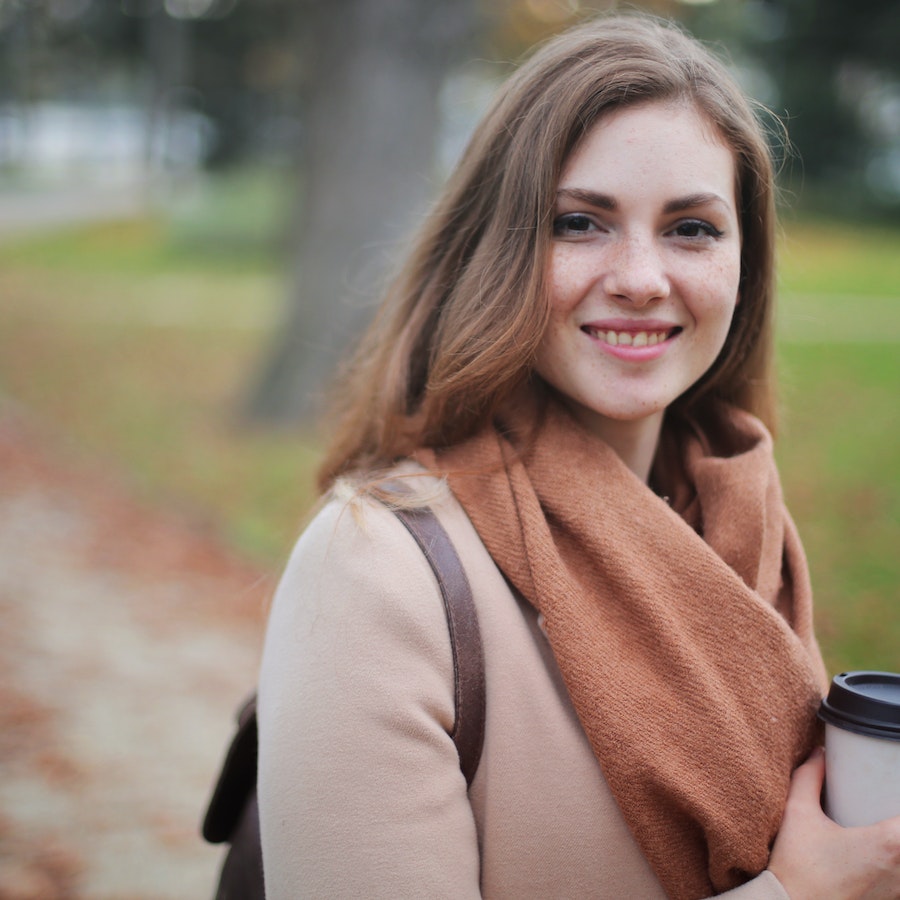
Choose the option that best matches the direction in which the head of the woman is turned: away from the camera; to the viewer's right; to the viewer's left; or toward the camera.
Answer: toward the camera

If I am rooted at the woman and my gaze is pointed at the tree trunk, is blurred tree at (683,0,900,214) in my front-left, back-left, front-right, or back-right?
front-right

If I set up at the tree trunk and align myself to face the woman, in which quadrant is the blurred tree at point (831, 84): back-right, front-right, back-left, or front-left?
back-left

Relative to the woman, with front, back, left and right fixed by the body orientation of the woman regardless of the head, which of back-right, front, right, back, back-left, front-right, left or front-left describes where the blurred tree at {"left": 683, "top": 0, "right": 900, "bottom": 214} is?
back-left

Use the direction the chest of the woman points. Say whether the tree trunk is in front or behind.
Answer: behind
